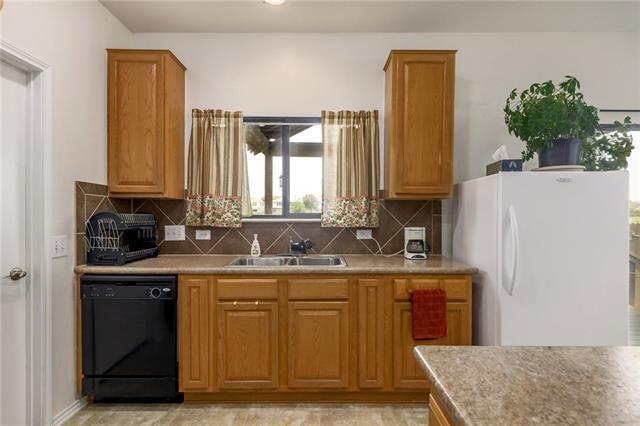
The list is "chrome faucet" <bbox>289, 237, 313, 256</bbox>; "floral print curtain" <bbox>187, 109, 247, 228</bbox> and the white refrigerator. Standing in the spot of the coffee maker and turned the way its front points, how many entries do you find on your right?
2

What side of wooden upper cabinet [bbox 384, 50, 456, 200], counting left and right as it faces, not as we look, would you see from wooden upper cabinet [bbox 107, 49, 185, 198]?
right

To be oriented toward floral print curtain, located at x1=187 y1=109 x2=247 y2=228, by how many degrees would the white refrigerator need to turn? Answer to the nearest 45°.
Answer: approximately 90° to its right

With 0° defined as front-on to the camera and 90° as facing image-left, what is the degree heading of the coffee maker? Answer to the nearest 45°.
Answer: approximately 0°

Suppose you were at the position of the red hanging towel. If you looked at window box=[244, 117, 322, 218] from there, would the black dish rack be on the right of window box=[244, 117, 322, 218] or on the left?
left

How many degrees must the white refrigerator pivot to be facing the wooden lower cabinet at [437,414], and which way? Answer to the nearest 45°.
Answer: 0° — it already faces it

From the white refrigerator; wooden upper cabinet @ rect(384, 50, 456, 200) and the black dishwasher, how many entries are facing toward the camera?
3

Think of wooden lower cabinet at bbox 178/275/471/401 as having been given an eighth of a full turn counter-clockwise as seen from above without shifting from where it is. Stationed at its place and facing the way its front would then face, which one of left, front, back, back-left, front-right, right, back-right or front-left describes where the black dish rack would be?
back-right

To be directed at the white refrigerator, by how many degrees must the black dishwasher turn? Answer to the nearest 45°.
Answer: approximately 45° to its left

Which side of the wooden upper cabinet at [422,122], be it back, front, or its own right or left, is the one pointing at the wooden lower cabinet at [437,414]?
front
